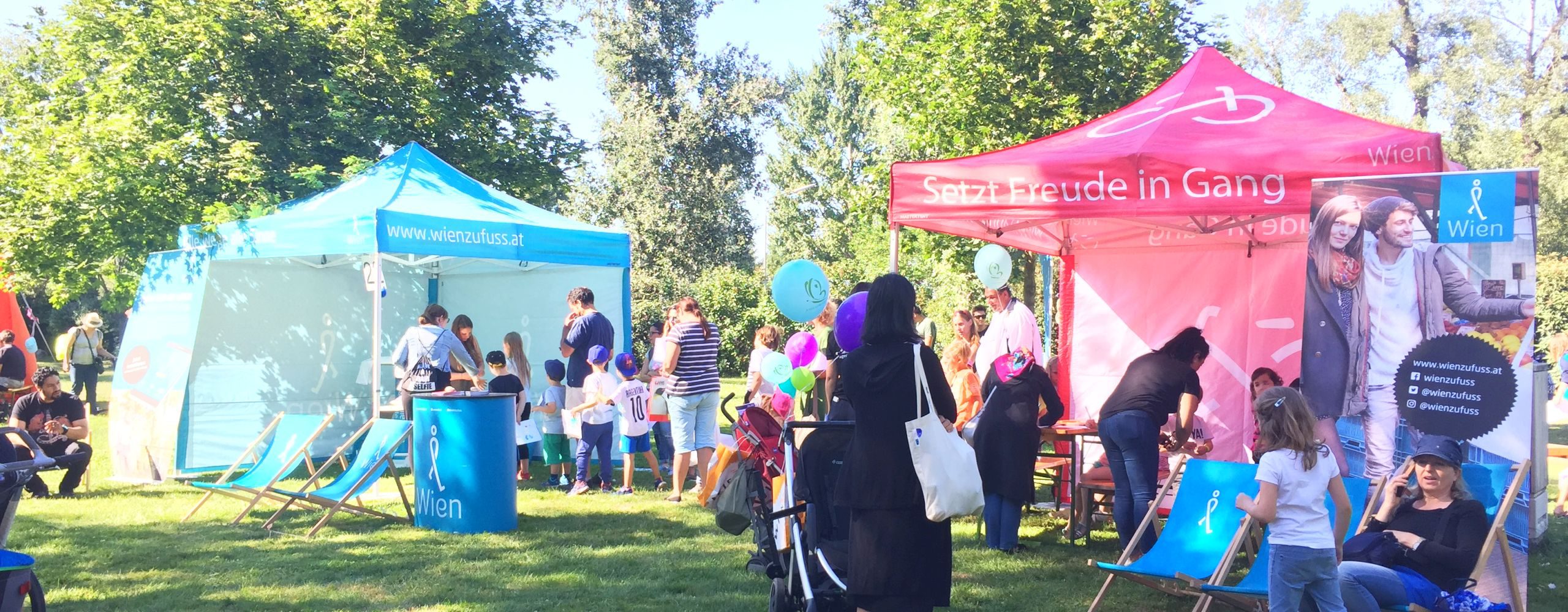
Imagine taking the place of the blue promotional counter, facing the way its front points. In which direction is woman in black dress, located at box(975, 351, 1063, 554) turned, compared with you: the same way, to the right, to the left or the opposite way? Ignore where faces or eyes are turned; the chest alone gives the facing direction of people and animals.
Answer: the opposite way

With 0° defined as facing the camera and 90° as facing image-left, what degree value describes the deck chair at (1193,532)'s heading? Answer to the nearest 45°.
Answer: approximately 45°

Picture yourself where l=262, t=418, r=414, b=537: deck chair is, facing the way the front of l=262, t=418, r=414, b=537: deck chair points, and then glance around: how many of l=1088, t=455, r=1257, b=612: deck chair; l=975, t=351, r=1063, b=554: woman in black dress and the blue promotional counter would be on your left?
3

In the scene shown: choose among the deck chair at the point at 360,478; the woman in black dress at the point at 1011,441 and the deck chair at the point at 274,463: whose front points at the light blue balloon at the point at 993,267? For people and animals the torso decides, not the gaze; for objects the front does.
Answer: the woman in black dress

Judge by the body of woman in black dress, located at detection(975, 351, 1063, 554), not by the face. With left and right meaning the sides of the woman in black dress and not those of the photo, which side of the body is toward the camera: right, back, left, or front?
back

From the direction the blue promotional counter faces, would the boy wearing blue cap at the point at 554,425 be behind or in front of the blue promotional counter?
behind

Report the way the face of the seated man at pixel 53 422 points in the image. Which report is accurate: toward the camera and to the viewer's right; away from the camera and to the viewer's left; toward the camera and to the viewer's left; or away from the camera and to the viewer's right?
toward the camera and to the viewer's right

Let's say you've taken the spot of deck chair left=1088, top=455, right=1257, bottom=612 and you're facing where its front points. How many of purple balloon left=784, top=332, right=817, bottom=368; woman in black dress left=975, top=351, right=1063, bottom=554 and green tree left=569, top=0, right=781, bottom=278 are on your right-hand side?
3

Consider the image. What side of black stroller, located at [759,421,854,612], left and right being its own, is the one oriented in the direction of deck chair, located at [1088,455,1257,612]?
right

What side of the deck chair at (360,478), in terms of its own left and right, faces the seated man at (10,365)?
right

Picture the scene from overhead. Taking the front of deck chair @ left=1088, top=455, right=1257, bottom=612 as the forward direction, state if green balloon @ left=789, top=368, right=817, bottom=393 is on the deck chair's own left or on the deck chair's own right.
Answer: on the deck chair's own right

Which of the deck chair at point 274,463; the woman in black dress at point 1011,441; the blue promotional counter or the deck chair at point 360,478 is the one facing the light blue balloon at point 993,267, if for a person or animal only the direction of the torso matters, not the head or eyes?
the woman in black dress

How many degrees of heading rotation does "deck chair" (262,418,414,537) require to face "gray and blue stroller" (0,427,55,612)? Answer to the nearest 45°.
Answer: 0° — it already faces it

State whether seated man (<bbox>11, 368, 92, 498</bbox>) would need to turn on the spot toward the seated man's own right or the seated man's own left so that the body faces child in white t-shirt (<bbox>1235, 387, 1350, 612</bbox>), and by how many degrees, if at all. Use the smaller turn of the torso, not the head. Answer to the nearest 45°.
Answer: approximately 45° to the seated man's own left

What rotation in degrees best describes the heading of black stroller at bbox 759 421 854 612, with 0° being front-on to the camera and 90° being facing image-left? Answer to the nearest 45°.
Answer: approximately 135°
